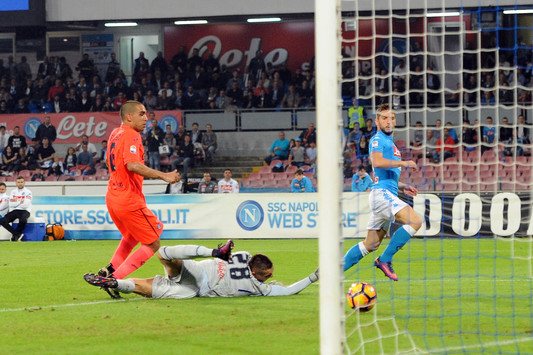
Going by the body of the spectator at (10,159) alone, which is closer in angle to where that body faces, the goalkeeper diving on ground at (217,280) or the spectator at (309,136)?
the goalkeeper diving on ground

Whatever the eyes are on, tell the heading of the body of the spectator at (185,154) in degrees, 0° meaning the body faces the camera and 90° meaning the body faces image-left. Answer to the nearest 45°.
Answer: approximately 45°

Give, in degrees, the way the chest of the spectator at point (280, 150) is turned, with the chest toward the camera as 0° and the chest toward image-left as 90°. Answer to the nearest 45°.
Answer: approximately 45°

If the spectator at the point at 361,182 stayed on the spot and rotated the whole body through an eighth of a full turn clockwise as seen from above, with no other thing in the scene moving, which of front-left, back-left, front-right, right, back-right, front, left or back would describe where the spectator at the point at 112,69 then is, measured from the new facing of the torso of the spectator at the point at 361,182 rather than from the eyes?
right

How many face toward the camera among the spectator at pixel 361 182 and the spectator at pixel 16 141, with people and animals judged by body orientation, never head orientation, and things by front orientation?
2

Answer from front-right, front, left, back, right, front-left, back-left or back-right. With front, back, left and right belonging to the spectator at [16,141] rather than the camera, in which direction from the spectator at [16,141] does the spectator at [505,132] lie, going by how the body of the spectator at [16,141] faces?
front-left

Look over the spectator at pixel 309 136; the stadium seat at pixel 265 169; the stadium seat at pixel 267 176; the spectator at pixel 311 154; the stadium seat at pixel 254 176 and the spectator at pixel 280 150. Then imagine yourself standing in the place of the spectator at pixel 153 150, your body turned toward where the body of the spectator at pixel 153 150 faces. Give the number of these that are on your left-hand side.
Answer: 6

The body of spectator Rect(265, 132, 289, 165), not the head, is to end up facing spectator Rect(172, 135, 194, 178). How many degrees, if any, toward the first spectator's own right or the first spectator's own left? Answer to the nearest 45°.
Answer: approximately 45° to the first spectator's own right

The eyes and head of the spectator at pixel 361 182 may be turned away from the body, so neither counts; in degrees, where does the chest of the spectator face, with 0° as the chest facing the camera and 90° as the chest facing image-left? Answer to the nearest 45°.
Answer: approximately 0°

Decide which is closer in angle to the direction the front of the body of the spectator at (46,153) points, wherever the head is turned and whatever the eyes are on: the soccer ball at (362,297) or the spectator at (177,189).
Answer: the soccer ball

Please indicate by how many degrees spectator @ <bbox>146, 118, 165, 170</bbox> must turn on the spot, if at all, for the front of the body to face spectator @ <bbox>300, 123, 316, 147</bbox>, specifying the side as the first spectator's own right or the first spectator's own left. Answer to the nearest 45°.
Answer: approximately 90° to the first spectator's own left

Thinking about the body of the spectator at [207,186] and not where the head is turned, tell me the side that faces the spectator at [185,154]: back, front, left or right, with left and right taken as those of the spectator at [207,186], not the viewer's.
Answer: back

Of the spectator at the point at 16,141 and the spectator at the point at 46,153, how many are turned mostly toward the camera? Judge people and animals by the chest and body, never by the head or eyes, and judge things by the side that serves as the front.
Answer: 2

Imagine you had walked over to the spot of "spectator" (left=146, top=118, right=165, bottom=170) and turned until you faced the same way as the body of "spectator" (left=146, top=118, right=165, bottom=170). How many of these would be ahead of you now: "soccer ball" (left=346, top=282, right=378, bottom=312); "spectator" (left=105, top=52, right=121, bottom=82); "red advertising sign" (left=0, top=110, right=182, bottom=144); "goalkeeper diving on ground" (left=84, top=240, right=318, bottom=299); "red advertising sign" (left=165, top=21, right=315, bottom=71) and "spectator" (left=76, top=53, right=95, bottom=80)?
2

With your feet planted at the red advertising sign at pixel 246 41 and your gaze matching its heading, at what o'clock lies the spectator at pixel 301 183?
The spectator is roughly at 12 o'clock from the red advertising sign.

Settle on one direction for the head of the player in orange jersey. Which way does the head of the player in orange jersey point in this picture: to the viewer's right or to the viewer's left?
to the viewer's right
